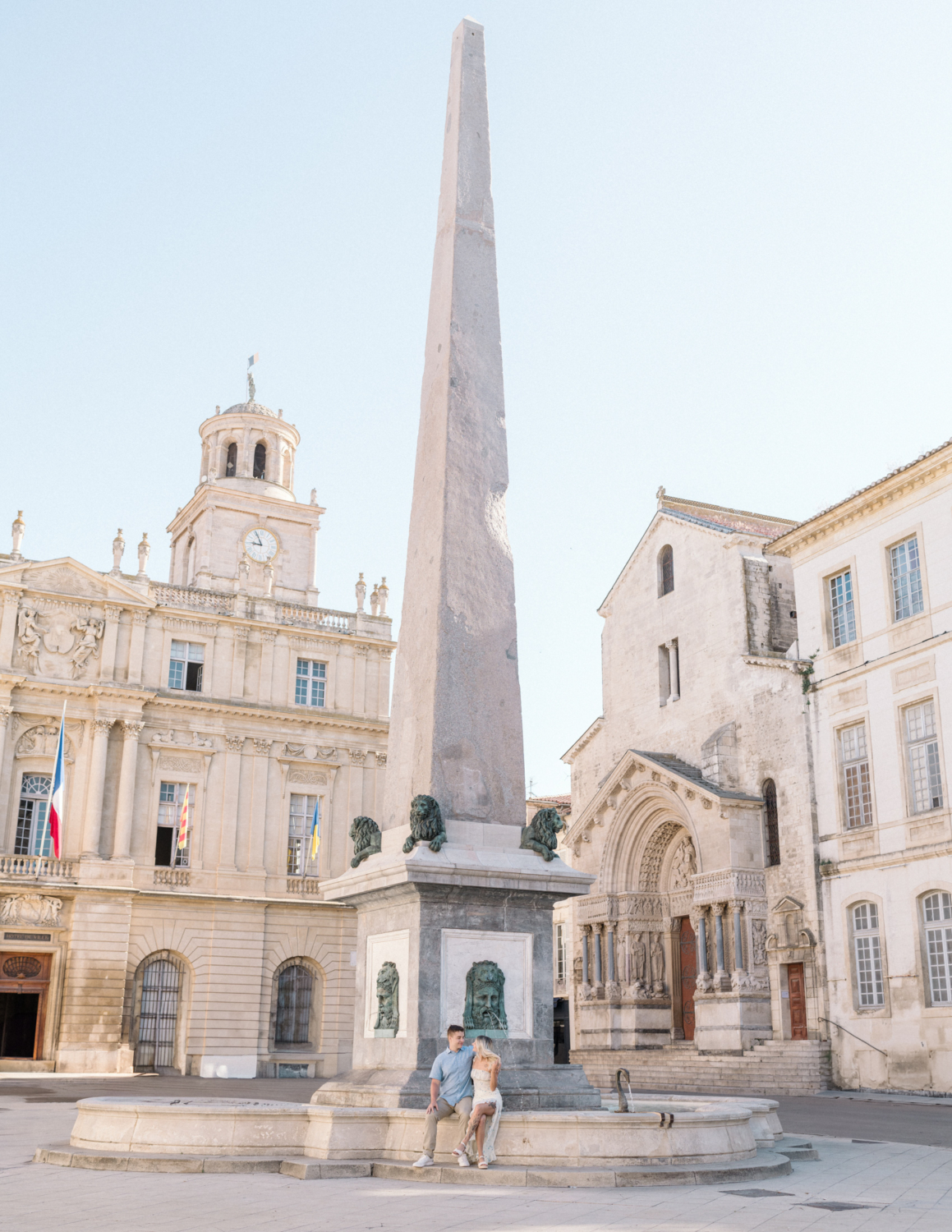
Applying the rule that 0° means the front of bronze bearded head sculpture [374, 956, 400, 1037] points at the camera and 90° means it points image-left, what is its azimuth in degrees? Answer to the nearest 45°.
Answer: approximately 45°

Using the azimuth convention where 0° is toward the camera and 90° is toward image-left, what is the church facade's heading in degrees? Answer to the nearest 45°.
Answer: approximately 45°

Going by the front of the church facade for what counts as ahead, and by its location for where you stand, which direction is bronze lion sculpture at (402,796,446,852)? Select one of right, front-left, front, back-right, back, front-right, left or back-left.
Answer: front-left

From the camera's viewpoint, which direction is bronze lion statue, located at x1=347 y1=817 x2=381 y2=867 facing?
to the viewer's left

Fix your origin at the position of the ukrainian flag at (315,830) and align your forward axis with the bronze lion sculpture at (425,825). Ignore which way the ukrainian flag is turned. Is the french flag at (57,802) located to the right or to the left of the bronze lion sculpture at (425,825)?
right

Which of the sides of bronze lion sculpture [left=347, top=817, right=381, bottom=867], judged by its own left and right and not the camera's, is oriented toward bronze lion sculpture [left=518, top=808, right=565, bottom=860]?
back

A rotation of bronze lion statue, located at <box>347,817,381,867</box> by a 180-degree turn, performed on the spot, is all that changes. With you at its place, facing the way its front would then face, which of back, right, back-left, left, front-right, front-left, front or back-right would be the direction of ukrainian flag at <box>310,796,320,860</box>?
left

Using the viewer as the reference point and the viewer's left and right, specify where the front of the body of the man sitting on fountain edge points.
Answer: facing the viewer

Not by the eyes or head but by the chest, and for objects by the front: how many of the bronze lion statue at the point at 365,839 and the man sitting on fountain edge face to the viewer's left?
1

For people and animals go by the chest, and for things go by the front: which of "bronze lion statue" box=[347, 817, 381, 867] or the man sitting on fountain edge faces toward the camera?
the man sitting on fountain edge

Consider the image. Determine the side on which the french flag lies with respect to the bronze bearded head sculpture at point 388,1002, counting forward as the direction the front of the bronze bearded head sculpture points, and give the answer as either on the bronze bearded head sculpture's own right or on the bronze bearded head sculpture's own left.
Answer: on the bronze bearded head sculpture's own right

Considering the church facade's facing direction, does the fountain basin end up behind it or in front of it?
in front
